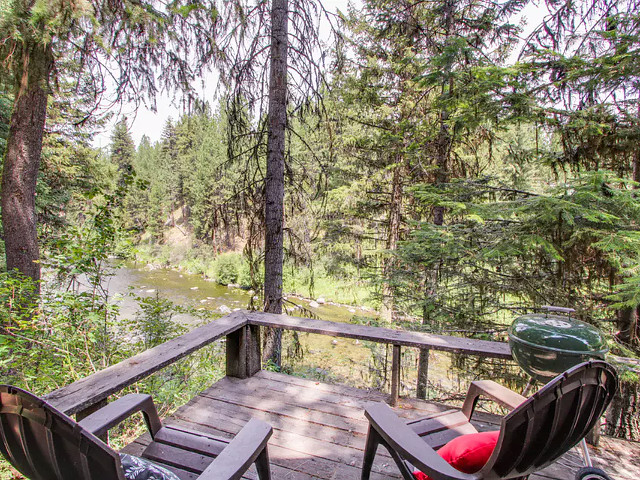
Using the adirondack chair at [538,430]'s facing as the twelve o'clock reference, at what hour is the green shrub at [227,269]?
The green shrub is roughly at 12 o'clock from the adirondack chair.

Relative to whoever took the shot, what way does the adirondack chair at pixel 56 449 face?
facing away from the viewer and to the right of the viewer

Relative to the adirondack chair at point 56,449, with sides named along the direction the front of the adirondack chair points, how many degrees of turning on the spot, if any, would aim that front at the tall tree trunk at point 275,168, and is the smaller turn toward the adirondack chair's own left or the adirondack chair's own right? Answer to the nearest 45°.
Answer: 0° — it already faces it

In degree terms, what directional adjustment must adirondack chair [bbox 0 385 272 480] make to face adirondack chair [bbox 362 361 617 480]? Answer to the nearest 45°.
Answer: approximately 45° to its right

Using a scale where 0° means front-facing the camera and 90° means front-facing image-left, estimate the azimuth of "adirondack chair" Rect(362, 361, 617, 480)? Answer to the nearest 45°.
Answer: approximately 135°

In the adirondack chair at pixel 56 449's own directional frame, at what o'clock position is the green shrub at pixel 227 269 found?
The green shrub is roughly at 11 o'clock from the adirondack chair.

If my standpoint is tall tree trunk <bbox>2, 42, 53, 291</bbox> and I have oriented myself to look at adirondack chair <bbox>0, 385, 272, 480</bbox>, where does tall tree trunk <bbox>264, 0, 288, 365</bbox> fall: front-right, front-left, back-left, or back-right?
front-left

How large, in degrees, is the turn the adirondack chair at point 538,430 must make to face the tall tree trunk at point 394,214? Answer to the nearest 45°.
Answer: approximately 45° to its right

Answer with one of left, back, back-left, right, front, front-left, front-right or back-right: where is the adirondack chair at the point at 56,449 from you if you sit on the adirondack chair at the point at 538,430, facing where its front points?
left

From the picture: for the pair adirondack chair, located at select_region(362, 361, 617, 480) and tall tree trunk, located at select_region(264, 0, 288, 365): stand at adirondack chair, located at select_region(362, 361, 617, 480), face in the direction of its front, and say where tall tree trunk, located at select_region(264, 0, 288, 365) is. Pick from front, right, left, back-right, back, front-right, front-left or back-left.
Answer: front

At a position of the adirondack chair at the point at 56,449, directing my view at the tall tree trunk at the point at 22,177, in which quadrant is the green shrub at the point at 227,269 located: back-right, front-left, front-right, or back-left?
front-right

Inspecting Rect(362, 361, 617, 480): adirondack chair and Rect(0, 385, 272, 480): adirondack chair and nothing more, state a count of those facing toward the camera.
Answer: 0

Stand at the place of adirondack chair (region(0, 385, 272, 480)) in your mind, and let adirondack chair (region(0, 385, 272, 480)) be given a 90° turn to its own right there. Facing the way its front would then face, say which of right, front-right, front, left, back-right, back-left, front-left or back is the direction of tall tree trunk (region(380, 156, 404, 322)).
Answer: left

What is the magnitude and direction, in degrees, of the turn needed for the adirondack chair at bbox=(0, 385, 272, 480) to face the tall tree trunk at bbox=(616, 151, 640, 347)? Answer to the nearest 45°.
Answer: approximately 45° to its right

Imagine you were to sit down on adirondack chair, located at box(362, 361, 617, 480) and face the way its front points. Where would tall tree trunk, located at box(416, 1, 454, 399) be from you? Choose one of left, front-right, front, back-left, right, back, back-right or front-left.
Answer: front-right

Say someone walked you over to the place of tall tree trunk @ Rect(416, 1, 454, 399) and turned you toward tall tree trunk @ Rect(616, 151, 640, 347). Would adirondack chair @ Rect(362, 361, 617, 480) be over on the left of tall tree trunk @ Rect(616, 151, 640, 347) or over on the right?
right
